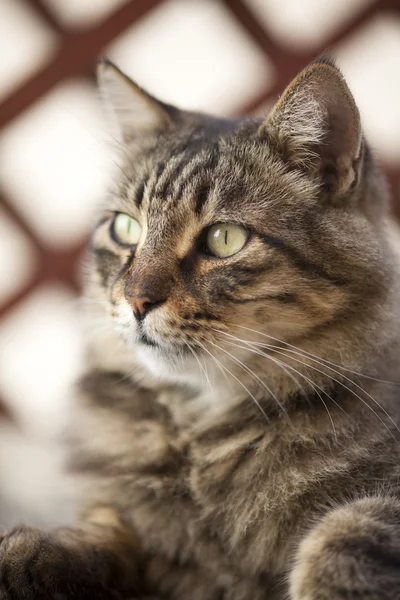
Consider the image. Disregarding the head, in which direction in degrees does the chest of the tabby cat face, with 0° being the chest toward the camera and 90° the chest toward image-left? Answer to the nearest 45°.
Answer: approximately 45°
